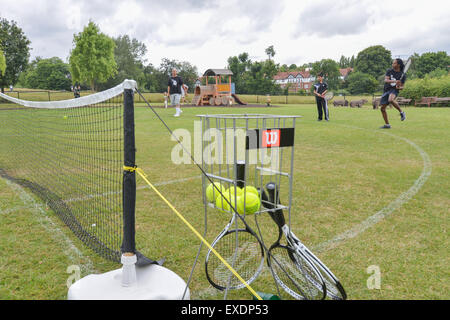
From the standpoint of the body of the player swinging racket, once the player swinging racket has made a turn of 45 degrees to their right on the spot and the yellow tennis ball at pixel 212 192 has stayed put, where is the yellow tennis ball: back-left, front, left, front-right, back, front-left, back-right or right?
left

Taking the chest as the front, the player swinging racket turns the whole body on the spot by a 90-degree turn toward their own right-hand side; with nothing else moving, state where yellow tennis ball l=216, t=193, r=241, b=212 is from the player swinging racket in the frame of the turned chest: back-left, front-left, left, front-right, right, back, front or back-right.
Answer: back-left

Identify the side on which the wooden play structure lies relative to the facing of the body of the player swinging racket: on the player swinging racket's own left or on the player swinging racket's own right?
on the player swinging racket's own right

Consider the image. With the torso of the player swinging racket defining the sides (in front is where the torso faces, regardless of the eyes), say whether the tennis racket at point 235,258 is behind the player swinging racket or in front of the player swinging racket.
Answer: in front

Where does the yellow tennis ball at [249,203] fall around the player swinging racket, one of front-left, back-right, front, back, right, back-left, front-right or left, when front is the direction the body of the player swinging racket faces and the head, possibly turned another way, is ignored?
front-left

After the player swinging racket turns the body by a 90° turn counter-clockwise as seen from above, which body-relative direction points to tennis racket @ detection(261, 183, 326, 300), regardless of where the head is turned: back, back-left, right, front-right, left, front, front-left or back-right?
front-right

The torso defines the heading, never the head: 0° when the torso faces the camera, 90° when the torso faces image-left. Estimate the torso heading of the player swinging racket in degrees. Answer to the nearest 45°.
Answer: approximately 45°
